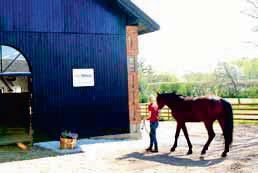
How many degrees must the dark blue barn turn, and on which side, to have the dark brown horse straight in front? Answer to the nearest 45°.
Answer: approximately 45° to its left

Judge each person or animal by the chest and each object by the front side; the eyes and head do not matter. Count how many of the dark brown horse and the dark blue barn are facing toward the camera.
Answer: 1

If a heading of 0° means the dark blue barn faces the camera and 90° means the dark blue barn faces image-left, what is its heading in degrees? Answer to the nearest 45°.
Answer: approximately 0°

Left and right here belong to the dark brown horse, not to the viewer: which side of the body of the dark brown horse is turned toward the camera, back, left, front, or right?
left

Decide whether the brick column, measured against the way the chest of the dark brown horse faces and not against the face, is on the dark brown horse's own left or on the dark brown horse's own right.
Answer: on the dark brown horse's own right

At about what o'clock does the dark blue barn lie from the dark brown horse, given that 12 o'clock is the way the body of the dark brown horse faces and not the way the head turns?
The dark blue barn is roughly at 1 o'clock from the dark brown horse.

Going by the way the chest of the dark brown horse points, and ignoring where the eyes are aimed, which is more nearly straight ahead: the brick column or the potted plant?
the potted plant
